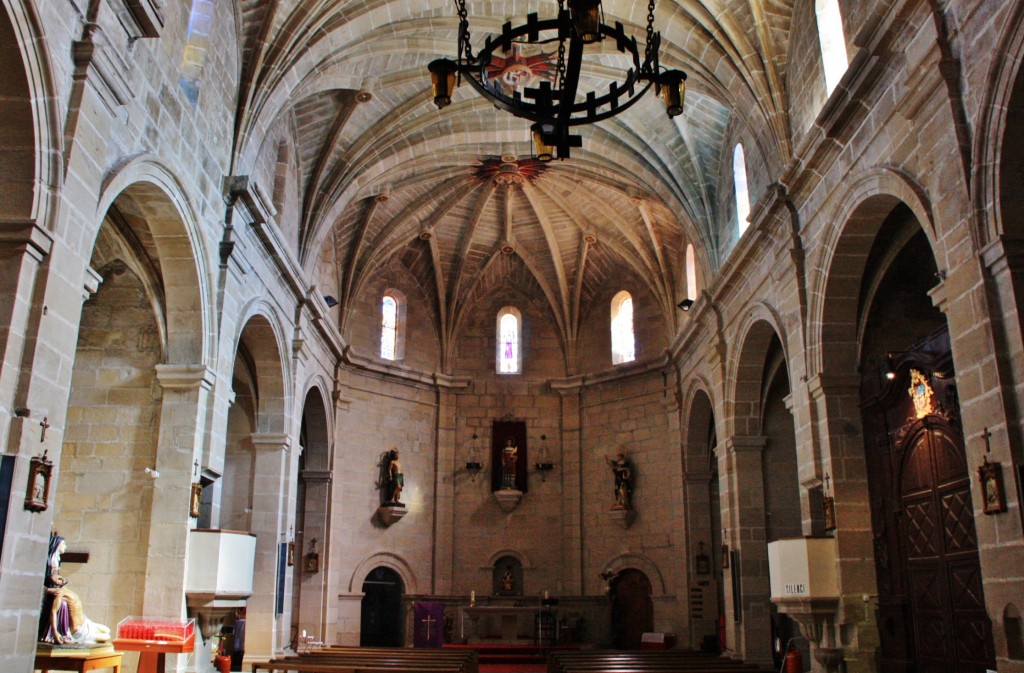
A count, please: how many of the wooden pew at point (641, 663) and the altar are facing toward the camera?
1

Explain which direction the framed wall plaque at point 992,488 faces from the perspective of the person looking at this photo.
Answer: facing the viewer and to the left of the viewer

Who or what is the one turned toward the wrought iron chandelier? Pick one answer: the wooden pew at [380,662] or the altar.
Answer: the altar

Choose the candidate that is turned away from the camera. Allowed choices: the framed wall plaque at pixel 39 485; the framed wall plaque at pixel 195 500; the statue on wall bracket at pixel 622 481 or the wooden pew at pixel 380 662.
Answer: the wooden pew

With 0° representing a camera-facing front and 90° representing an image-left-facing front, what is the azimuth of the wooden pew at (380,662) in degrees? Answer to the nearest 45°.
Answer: approximately 180°

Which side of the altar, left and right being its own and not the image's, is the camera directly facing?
front

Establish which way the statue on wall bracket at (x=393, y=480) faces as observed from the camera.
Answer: facing the viewer and to the right of the viewer

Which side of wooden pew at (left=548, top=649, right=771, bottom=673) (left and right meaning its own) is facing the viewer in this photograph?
back

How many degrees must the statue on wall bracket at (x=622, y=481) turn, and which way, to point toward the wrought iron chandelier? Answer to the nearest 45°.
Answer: approximately 45° to its left

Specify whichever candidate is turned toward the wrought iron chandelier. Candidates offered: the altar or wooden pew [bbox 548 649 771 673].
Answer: the altar
